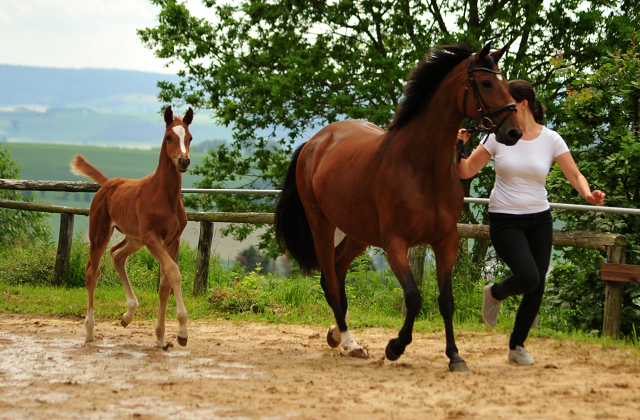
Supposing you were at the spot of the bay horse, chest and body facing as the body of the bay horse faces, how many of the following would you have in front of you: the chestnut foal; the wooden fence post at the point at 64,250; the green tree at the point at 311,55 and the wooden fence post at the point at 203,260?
0

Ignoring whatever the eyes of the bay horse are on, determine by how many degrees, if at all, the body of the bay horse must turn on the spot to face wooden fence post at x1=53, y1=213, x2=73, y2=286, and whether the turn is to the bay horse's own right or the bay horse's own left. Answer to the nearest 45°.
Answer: approximately 180°

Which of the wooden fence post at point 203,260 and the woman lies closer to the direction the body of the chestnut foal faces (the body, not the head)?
the woman

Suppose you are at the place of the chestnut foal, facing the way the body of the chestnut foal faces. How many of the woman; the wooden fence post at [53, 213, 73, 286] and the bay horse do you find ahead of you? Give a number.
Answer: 2

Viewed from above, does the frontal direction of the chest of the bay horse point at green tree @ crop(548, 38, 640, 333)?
no

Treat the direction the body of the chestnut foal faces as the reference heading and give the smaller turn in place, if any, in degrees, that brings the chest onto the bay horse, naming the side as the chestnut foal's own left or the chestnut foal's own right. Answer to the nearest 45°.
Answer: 0° — it already faces it

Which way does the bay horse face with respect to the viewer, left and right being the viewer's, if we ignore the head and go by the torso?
facing the viewer and to the right of the viewer

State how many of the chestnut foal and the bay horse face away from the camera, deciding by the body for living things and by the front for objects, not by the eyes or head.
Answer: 0

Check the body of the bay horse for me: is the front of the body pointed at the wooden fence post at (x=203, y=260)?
no

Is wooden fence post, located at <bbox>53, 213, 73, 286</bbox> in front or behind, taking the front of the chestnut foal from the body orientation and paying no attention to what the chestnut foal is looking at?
behind

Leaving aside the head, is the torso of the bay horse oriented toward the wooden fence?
no

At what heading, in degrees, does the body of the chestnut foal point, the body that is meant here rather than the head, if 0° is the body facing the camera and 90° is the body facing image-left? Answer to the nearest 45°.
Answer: approximately 315°

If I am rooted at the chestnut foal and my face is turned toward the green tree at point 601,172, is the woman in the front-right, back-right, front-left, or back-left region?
front-right

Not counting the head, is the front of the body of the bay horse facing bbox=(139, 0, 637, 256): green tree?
no

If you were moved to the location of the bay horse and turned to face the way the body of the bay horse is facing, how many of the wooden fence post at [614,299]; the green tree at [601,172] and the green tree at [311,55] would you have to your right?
0

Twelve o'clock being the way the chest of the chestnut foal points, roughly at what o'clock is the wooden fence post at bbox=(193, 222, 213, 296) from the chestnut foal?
The wooden fence post is roughly at 8 o'clock from the chestnut foal.

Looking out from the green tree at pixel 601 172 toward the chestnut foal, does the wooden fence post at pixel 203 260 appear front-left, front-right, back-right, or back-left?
front-right
